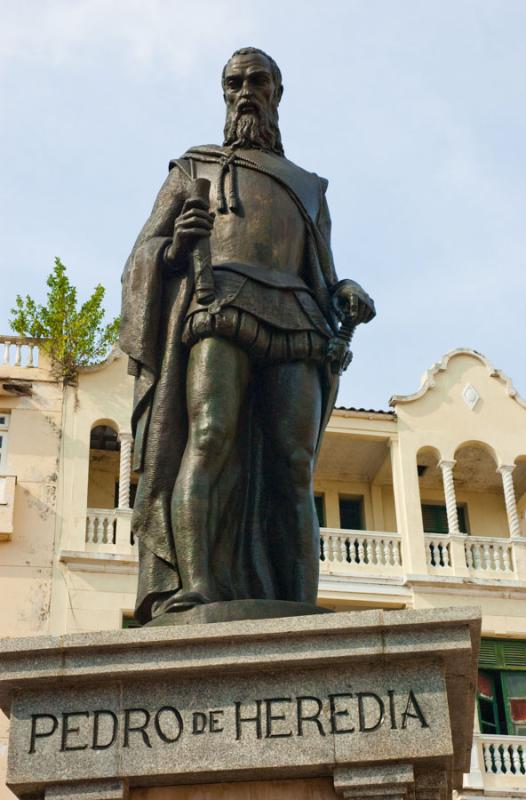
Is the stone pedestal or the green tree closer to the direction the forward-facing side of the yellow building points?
the stone pedestal

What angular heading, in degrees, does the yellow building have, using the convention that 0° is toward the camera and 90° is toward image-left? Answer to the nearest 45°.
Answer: approximately 0°
